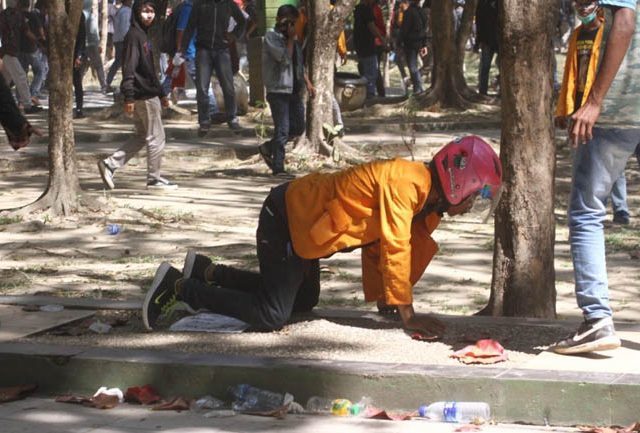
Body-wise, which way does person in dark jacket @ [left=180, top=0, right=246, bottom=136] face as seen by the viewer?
toward the camera

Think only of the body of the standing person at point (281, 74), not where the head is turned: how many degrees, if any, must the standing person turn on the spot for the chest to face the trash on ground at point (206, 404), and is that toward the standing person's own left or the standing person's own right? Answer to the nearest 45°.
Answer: approximately 45° to the standing person's own right

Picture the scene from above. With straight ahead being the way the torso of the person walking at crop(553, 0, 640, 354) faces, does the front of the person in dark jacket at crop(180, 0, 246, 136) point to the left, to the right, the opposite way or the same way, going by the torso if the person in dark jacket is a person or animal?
to the left

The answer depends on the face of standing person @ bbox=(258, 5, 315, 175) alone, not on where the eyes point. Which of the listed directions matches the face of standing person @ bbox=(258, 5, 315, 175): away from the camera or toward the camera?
toward the camera

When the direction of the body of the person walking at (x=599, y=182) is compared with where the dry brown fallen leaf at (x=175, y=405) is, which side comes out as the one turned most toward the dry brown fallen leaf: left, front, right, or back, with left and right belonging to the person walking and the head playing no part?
front

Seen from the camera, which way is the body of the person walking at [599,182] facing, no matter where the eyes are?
to the viewer's left

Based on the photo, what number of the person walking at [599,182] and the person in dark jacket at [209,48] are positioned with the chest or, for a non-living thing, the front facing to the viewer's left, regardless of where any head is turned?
1
